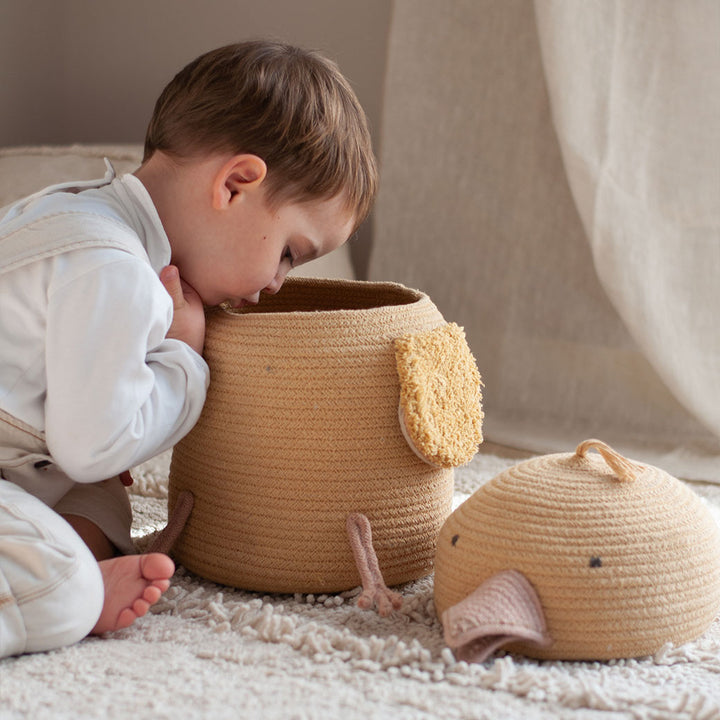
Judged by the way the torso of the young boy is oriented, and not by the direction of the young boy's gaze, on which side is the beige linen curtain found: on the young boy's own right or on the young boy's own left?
on the young boy's own left

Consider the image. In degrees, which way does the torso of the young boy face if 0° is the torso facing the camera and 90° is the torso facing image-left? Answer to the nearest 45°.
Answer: approximately 270°

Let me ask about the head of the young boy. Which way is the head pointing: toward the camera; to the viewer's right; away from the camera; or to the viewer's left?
to the viewer's right
